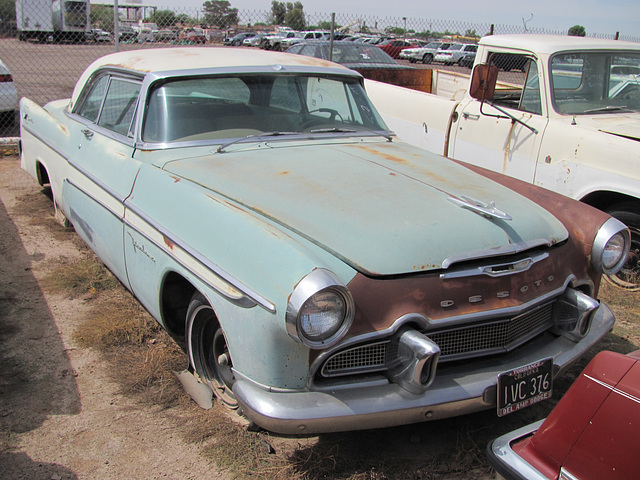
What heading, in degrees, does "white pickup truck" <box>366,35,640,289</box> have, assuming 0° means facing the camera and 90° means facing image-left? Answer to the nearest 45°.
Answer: approximately 315°

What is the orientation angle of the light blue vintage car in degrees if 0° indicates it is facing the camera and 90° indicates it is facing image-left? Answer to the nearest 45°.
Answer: approximately 315°

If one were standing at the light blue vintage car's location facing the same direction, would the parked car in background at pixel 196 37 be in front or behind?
behind

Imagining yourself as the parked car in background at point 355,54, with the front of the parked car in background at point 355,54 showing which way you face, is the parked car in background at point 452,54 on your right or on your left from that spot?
on your left

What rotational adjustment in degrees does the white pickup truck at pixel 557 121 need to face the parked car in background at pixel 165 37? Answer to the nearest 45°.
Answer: approximately 180°

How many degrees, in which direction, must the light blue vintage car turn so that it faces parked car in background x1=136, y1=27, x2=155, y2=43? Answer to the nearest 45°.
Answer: approximately 135° to its left
